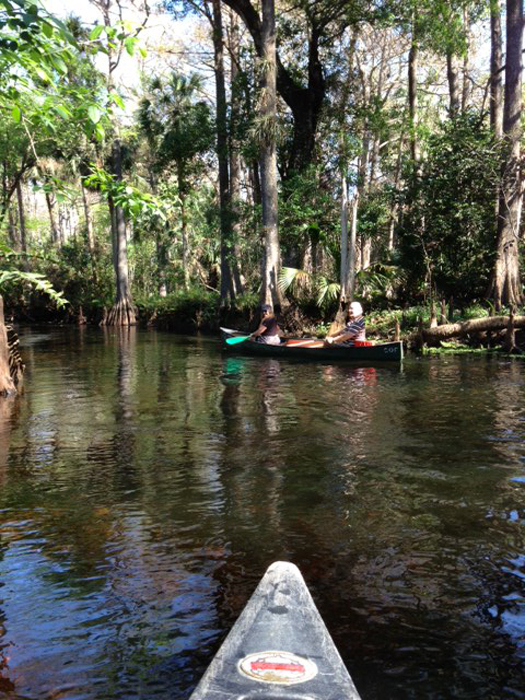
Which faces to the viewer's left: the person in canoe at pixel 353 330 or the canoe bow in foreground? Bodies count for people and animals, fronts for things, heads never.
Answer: the person in canoe

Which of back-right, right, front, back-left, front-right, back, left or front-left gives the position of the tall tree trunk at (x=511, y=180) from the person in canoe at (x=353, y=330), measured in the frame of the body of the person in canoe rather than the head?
back-right

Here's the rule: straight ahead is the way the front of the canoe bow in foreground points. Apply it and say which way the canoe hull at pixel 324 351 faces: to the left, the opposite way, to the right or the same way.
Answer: to the left

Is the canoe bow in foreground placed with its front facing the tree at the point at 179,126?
yes

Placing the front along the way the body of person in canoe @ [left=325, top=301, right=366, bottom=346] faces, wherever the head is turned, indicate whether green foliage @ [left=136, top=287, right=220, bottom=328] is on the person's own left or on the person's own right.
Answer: on the person's own right

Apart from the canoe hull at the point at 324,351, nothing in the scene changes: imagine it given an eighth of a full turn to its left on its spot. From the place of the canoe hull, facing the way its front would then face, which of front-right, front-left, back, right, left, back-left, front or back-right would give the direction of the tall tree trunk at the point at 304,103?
back-right

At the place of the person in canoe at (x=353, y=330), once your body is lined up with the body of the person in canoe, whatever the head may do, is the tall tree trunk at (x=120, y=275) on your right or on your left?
on your right

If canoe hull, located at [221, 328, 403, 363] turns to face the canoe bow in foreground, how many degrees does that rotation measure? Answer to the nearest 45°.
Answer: approximately 90° to its left

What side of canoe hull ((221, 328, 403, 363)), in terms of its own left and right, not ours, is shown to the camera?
left

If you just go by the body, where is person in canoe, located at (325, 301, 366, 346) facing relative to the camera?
to the viewer's left

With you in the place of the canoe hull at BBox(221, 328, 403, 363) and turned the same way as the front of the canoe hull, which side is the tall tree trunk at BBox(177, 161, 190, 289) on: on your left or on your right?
on your right

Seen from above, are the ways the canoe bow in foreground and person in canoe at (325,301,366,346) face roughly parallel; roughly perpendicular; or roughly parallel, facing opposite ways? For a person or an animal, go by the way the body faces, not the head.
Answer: roughly perpendicular

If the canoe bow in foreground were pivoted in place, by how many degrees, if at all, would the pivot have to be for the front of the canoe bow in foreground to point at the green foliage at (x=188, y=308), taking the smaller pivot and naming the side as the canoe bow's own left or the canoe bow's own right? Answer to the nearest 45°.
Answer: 0° — it already faces it

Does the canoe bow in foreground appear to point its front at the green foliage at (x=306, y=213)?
yes

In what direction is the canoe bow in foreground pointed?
away from the camera

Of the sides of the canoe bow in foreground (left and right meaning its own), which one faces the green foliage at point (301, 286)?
front

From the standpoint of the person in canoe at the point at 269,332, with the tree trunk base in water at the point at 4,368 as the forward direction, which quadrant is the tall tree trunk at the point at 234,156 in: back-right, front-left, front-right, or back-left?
back-right
